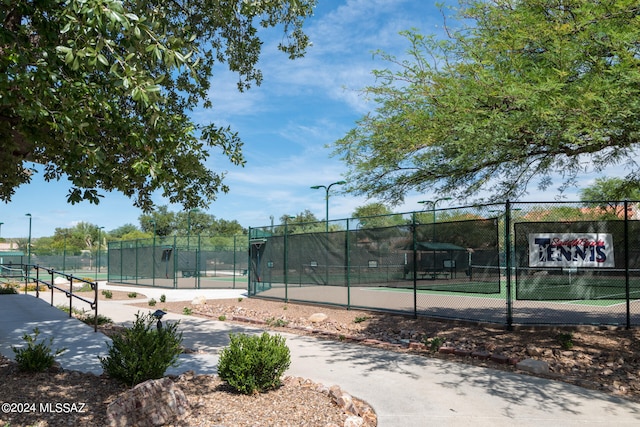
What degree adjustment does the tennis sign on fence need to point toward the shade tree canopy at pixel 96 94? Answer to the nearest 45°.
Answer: approximately 45° to its right

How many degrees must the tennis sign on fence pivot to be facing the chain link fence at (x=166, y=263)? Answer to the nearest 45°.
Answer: approximately 135° to its right

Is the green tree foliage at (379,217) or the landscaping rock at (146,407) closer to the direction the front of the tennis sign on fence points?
the landscaping rock

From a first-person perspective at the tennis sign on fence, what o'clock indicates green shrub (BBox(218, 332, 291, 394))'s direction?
The green shrub is roughly at 1 o'clock from the tennis sign on fence.

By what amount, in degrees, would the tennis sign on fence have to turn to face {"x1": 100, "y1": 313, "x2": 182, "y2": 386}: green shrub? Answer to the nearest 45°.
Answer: approximately 45° to its right

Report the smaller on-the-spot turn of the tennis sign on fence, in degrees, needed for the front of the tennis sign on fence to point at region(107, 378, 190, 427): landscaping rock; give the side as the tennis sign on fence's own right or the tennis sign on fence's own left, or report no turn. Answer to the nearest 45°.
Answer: approximately 45° to the tennis sign on fence's own right

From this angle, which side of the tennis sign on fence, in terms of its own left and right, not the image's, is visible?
front

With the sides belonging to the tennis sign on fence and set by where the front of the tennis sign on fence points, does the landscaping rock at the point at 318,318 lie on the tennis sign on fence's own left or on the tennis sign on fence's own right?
on the tennis sign on fence's own right

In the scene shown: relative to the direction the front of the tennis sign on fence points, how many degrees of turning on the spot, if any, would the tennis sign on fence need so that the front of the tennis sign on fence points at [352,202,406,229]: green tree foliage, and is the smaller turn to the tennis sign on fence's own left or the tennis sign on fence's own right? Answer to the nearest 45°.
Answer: approximately 135° to the tennis sign on fence's own right

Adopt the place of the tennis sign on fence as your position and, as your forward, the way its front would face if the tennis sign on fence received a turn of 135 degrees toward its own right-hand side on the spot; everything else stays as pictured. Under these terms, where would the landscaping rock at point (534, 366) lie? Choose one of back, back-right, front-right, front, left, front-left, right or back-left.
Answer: back-left

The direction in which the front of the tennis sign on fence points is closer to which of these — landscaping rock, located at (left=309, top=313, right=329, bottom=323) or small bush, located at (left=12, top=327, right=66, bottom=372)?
the small bush

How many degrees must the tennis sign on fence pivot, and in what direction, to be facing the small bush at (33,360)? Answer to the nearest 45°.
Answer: approximately 45° to its right
